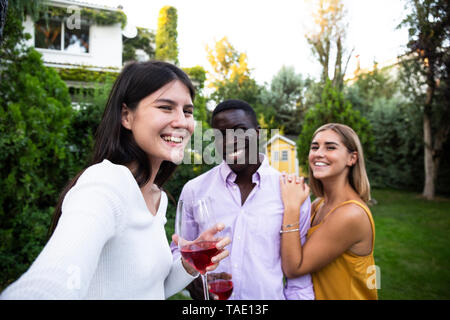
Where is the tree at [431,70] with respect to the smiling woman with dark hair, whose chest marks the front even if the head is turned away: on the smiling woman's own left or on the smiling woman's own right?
on the smiling woman's own left

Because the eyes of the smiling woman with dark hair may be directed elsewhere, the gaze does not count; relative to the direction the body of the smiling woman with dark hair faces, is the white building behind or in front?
behind

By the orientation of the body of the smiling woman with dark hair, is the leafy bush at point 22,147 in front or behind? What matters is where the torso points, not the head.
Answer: behind

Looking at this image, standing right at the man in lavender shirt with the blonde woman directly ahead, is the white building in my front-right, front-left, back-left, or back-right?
back-left

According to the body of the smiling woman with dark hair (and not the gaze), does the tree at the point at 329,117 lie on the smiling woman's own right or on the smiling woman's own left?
on the smiling woman's own left

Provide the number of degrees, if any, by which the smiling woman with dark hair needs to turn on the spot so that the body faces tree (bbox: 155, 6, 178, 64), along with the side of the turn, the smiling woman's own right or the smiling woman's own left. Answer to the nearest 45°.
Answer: approximately 135° to the smiling woman's own left

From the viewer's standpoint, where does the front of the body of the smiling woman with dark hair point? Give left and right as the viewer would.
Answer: facing the viewer and to the right of the viewer

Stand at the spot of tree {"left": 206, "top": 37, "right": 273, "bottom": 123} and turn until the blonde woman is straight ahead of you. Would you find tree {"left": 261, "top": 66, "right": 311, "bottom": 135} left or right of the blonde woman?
left

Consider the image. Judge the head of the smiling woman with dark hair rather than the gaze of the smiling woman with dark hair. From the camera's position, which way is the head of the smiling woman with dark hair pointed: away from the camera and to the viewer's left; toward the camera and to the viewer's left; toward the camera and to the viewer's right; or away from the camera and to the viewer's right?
toward the camera and to the viewer's right
